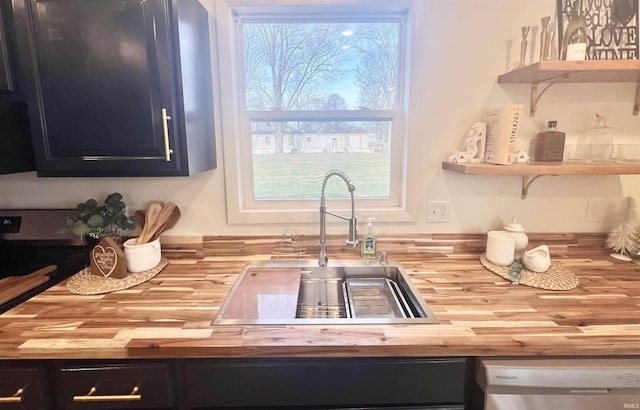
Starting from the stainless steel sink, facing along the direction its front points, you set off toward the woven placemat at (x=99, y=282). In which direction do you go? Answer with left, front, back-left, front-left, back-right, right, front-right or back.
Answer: right

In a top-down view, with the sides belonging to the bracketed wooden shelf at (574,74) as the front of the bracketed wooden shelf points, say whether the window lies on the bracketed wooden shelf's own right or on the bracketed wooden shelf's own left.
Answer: on the bracketed wooden shelf's own right

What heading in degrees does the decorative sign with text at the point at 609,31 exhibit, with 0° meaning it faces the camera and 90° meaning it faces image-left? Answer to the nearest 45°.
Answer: approximately 0°

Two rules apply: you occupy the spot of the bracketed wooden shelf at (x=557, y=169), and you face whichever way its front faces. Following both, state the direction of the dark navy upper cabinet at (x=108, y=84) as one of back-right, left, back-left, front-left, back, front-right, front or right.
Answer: front-right
